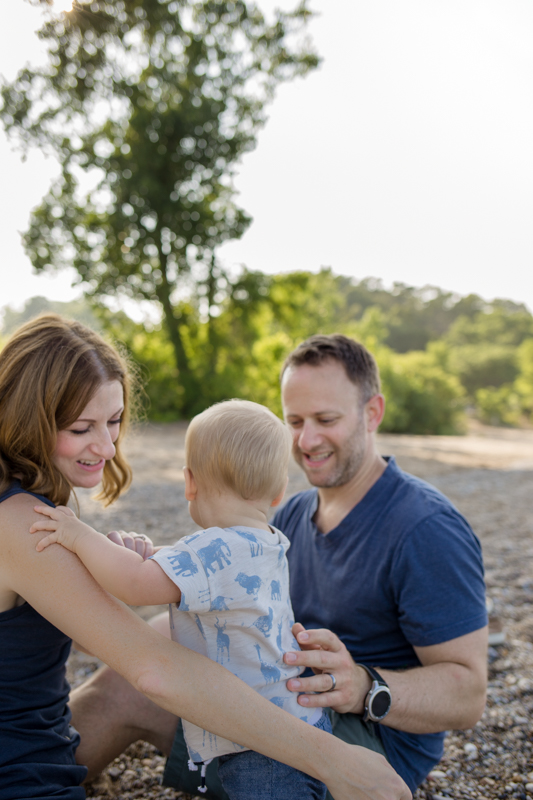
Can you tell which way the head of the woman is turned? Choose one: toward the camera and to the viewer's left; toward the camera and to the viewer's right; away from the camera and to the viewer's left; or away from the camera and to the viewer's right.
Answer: toward the camera and to the viewer's right

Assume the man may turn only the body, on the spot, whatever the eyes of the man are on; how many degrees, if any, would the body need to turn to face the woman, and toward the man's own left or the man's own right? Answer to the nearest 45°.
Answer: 0° — they already face them

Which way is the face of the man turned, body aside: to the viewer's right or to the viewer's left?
to the viewer's left

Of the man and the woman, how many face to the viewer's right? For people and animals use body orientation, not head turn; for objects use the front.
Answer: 1

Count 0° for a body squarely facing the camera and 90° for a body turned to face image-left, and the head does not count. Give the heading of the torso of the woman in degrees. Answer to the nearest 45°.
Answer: approximately 270°

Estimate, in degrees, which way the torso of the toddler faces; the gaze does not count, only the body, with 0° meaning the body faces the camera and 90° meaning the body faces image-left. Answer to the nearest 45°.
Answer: approximately 135°
